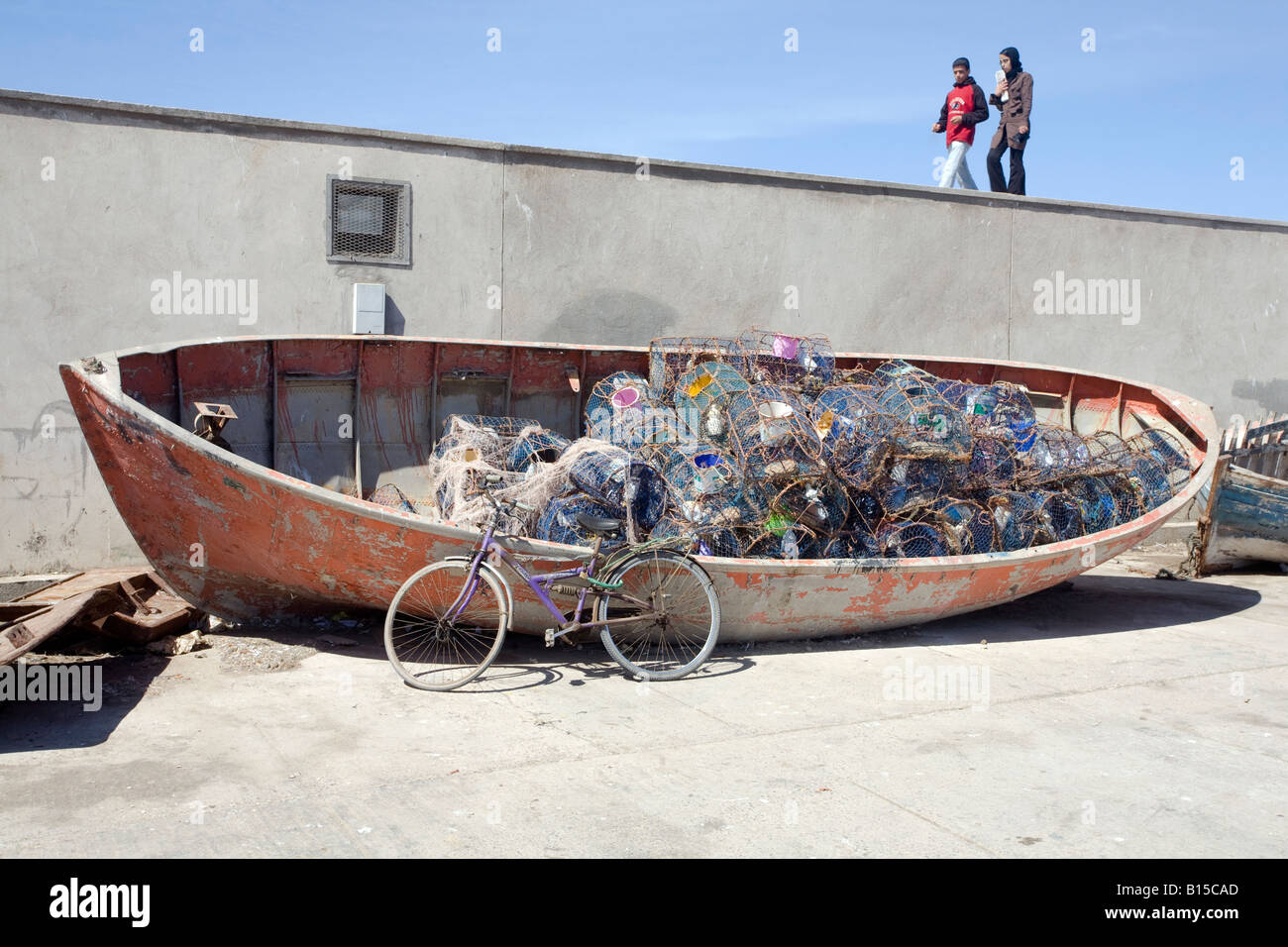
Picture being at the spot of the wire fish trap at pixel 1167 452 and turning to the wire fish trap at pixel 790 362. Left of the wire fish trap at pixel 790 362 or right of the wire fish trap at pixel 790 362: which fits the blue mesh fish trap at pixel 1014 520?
left

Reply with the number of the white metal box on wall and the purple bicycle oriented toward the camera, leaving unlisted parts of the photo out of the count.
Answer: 1

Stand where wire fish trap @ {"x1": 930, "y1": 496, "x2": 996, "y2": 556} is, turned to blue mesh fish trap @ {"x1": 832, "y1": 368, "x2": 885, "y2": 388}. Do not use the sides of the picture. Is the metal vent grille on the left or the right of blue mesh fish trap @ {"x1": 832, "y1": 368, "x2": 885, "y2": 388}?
left

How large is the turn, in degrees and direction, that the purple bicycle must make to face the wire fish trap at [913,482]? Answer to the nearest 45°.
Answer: approximately 135° to its right

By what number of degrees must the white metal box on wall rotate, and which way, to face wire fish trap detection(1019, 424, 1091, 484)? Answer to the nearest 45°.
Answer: approximately 90° to its left

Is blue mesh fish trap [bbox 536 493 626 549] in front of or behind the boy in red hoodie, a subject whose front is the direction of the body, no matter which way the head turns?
in front

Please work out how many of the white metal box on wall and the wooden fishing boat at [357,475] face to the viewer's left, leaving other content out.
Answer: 1

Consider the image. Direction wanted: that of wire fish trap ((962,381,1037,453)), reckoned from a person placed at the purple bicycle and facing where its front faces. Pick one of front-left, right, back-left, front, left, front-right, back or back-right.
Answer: back-right

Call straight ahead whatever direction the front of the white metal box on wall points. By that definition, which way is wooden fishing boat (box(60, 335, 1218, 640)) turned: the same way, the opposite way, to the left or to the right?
to the right

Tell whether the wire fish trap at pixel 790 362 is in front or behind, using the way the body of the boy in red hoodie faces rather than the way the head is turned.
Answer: in front

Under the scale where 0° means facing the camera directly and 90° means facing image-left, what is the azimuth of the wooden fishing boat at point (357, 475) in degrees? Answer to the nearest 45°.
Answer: approximately 90°

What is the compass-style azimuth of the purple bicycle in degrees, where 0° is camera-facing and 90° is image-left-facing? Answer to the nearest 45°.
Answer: approximately 90°

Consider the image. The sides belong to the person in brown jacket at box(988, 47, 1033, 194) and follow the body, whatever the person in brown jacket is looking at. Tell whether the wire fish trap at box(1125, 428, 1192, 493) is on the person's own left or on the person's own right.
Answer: on the person's own left
